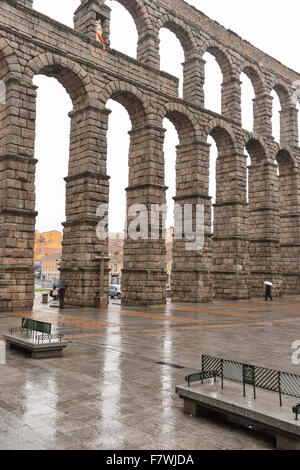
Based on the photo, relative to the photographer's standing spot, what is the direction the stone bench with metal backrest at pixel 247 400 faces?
facing the viewer and to the left of the viewer

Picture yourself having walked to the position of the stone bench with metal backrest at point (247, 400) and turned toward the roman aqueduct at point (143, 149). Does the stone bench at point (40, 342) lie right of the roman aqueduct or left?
left

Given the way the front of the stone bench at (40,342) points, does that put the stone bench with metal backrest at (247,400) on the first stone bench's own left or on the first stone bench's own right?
on the first stone bench's own left

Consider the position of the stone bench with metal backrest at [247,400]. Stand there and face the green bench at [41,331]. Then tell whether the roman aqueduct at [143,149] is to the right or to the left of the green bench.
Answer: right

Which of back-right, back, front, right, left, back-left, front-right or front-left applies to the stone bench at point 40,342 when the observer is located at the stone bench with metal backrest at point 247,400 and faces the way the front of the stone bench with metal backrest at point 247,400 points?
right

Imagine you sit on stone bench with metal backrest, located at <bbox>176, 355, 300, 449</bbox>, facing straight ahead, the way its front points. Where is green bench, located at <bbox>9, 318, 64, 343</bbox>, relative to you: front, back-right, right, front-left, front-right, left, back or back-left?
right

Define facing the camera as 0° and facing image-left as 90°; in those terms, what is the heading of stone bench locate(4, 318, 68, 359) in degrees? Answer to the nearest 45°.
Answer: approximately 45°

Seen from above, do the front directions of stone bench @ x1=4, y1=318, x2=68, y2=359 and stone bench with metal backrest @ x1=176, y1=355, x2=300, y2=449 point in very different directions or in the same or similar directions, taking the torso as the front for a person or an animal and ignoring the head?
same or similar directions
